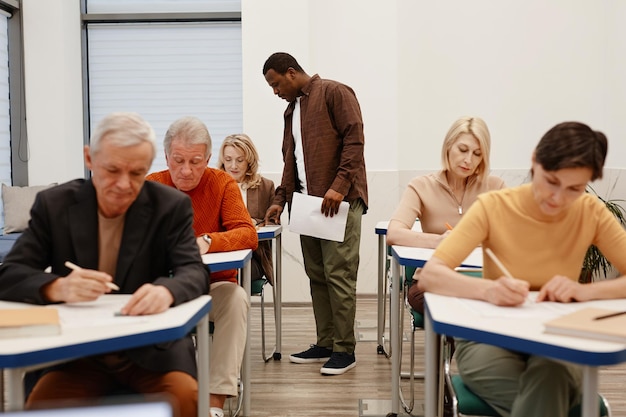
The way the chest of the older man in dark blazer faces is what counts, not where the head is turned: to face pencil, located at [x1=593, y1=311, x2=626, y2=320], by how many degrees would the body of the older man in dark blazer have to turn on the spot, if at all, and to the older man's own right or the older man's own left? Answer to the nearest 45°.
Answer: approximately 45° to the older man's own left

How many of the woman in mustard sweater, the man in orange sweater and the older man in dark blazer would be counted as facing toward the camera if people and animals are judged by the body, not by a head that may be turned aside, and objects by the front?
3

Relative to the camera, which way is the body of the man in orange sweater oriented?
toward the camera

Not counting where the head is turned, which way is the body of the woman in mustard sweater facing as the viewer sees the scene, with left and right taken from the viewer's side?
facing the viewer

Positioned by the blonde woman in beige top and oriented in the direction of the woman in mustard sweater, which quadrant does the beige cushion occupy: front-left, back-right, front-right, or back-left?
back-right

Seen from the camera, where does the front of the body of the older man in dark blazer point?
toward the camera

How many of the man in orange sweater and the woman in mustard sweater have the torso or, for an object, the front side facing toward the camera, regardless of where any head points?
2

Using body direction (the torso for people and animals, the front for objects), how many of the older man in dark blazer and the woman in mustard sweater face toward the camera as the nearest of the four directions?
2
